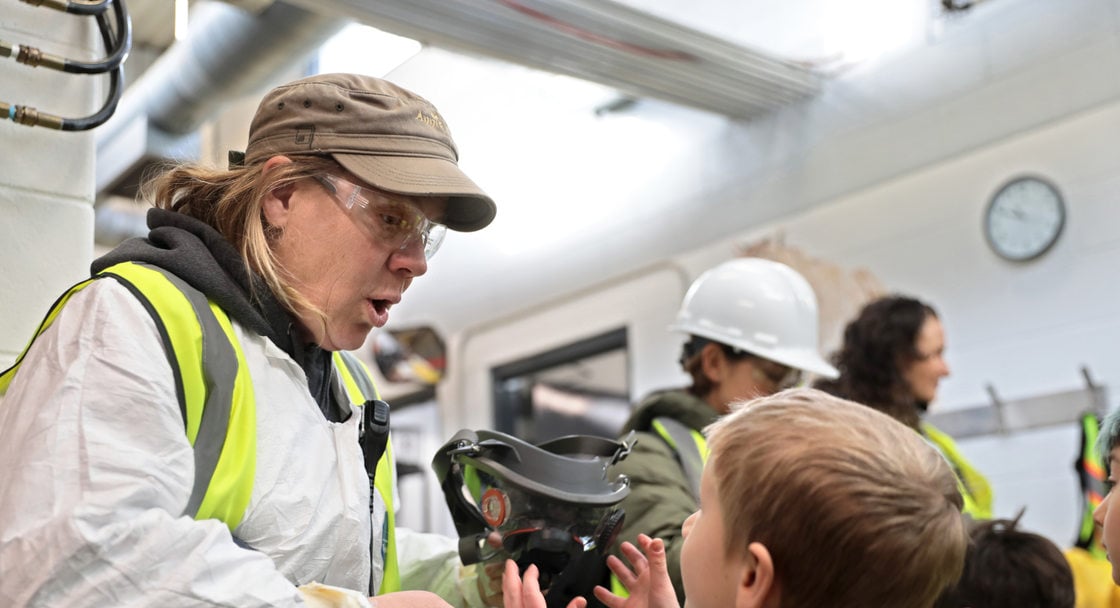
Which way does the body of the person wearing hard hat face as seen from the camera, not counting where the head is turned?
to the viewer's right

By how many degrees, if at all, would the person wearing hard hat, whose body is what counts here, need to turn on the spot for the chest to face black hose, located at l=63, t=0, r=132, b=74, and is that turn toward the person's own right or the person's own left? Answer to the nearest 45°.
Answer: approximately 135° to the person's own right

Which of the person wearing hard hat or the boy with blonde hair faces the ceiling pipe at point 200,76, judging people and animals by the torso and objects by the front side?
the boy with blonde hair

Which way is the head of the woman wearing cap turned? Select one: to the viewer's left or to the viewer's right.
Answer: to the viewer's right

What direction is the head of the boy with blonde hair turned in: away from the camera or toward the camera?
away from the camera

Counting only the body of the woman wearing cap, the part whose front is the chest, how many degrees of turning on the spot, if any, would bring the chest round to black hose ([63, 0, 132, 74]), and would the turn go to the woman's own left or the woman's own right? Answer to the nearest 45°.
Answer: approximately 135° to the woman's own left

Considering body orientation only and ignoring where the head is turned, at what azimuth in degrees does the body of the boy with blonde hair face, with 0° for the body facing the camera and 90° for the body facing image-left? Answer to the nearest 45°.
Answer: approximately 135°

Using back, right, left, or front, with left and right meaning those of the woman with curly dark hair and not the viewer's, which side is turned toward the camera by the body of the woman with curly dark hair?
right

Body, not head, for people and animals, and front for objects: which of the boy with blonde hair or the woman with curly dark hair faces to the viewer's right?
the woman with curly dark hair

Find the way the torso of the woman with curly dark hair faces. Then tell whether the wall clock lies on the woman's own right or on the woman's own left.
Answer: on the woman's own left

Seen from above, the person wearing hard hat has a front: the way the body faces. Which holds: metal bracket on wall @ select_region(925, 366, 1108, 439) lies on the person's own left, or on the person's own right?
on the person's own left

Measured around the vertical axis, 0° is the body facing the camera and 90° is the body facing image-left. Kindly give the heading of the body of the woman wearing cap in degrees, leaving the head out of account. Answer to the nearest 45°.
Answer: approximately 315°
